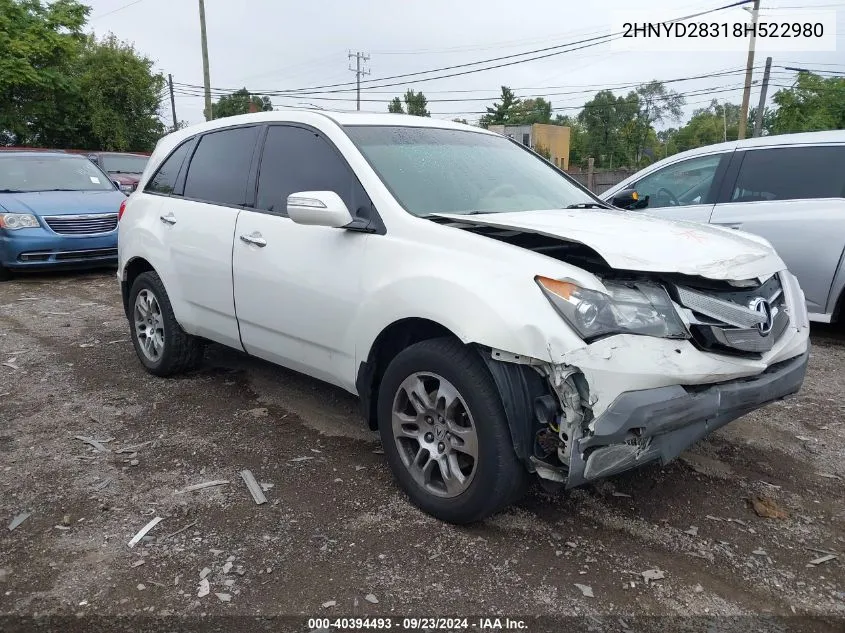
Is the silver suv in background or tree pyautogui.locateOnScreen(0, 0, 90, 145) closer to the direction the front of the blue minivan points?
the silver suv in background

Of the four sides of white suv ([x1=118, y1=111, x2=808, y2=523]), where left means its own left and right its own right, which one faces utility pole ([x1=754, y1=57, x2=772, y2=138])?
left

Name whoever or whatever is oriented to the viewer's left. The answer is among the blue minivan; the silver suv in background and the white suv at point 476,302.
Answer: the silver suv in background

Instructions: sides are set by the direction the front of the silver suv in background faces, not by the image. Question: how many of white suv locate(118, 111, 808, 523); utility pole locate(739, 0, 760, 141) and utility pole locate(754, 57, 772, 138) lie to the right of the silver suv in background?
2

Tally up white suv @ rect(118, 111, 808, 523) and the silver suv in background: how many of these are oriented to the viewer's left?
1

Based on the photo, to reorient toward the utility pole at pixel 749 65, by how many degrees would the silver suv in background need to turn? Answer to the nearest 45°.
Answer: approximately 90° to its right

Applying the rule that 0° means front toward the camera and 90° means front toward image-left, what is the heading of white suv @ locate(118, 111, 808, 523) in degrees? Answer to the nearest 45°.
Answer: approximately 315°

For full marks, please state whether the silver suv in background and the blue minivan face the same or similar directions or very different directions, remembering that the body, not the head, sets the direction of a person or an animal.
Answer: very different directions

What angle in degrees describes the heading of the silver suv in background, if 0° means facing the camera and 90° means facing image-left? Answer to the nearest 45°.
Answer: approximately 90°

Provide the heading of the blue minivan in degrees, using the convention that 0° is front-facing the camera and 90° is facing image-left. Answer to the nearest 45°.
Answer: approximately 315°

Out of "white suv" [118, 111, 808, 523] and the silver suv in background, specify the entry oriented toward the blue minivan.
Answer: the silver suv in background

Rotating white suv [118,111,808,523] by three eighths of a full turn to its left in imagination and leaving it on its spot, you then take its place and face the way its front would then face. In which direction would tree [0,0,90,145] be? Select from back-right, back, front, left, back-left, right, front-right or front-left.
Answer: front-left
